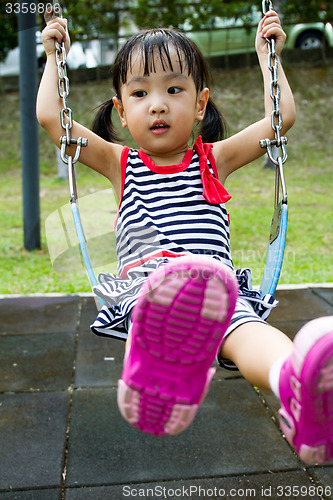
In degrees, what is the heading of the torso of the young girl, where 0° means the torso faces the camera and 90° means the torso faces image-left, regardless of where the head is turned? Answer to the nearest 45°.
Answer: approximately 0°

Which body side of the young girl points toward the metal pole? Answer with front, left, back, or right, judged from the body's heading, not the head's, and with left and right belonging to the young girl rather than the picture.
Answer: back

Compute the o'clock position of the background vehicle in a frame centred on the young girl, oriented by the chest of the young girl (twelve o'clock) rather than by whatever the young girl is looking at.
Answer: The background vehicle is roughly at 6 o'clock from the young girl.
